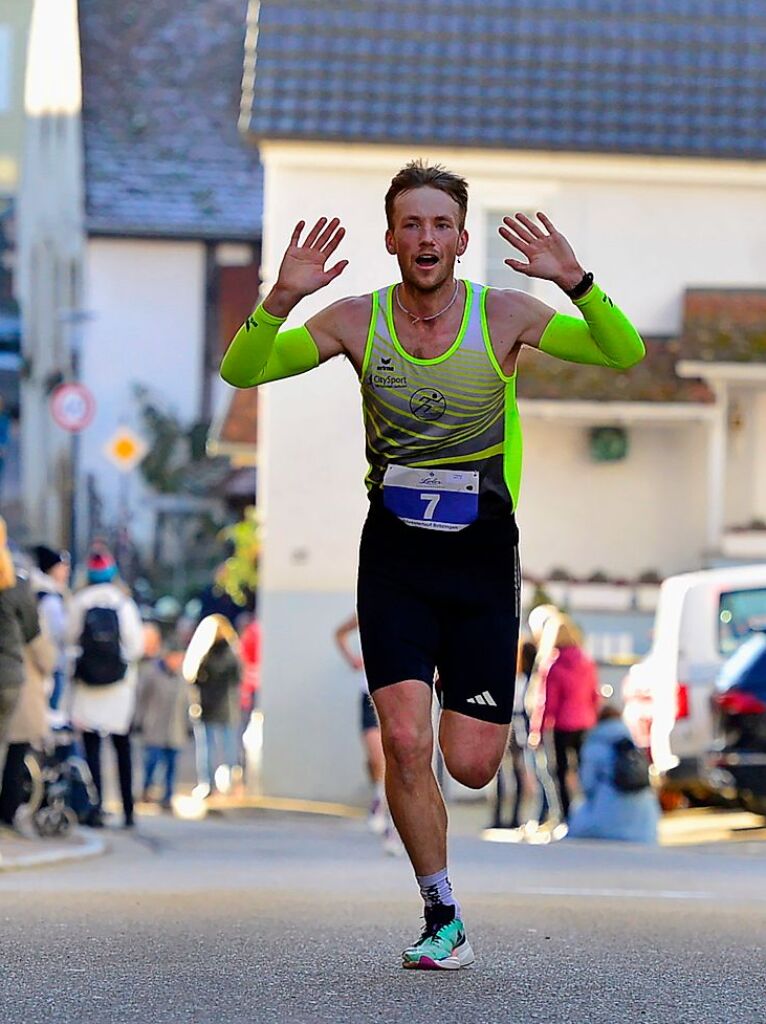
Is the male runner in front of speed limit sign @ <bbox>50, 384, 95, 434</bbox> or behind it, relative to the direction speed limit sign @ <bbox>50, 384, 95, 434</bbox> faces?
in front

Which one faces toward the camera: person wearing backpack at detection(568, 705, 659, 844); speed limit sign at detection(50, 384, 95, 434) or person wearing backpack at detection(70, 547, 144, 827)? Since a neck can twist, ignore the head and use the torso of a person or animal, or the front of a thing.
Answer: the speed limit sign

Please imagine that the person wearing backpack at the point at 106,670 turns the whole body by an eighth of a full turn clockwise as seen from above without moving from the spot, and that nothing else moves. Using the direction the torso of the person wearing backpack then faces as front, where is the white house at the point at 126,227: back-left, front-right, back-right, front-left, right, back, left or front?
front-left

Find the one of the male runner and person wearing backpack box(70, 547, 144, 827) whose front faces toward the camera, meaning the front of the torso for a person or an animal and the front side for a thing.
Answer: the male runner

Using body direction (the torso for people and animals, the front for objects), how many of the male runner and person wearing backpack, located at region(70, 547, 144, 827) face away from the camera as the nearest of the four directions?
1

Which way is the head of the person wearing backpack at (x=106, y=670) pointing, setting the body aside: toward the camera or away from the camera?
away from the camera

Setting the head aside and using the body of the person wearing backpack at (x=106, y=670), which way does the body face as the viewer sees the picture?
away from the camera

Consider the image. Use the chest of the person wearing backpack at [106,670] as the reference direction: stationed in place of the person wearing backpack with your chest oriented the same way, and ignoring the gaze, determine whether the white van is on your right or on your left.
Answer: on your right

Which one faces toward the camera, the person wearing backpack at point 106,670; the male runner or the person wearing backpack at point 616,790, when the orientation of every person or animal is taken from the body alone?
the male runner

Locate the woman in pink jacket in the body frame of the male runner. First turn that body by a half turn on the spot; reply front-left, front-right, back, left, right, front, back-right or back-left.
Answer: front

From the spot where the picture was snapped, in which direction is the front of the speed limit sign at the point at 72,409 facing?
facing the viewer

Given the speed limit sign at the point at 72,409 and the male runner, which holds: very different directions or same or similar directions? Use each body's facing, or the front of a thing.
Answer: same or similar directions

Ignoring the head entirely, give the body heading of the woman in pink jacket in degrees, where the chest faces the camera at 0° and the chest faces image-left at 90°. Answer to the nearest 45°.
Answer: approximately 135°

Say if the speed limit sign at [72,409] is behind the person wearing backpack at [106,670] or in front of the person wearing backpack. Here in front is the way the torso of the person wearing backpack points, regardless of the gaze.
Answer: in front

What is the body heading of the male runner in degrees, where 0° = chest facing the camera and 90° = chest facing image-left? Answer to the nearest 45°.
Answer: approximately 0°
